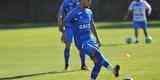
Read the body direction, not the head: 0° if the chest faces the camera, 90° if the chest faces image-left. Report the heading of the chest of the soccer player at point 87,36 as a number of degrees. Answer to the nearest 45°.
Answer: approximately 315°

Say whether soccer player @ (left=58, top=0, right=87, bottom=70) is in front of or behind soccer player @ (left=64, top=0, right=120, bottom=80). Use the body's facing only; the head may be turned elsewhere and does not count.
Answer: behind

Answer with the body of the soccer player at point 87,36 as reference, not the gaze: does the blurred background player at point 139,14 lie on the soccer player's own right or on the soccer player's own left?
on the soccer player's own left
